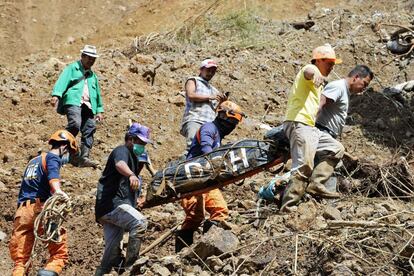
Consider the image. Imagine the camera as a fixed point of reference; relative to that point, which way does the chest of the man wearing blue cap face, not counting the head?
to the viewer's right

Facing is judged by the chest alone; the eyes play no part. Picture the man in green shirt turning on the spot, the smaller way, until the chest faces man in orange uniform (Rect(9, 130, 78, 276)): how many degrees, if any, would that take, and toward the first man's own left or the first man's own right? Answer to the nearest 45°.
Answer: approximately 45° to the first man's own right

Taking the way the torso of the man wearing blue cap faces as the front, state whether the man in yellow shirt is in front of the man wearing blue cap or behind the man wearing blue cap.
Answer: in front

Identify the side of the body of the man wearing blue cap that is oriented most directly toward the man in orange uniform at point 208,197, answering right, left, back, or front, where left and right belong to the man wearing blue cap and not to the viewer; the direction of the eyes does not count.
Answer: front

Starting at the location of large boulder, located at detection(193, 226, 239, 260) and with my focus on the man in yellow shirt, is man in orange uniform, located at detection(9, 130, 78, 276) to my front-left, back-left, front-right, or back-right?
back-left

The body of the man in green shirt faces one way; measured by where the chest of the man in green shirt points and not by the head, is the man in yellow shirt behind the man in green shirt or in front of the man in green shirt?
in front

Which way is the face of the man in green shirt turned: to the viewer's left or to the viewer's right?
to the viewer's right
